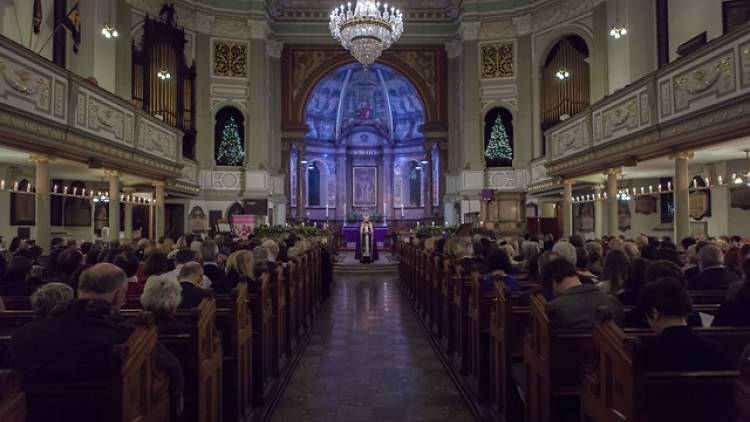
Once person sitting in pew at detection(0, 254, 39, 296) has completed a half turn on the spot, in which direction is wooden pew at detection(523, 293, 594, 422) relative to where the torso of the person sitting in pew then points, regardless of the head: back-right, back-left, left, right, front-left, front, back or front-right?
front-left

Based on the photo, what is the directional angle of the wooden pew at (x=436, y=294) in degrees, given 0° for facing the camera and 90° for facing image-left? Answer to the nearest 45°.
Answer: approximately 180°

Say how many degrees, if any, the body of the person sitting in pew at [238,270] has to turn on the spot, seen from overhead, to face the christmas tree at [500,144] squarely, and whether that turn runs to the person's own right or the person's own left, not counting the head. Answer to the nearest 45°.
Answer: approximately 45° to the person's own right

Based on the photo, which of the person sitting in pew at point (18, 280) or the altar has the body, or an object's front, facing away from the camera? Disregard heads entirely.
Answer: the person sitting in pew

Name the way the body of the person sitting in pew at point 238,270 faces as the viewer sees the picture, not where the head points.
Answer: away from the camera

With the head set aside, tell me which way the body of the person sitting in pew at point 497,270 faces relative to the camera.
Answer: away from the camera

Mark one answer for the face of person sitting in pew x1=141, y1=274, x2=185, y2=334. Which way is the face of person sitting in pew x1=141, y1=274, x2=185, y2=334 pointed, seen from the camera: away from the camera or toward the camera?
away from the camera

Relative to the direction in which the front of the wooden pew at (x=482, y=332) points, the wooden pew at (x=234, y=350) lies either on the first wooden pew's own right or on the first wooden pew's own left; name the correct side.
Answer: on the first wooden pew's own left

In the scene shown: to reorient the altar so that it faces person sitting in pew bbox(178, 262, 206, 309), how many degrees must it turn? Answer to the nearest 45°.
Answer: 0° — it already faces them

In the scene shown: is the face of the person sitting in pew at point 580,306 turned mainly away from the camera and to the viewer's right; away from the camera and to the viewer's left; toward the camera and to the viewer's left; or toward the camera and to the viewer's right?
away from the camera and to the viewer's left

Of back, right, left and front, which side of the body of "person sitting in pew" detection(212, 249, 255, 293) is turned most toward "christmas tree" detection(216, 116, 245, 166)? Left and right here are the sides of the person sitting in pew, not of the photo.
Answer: front

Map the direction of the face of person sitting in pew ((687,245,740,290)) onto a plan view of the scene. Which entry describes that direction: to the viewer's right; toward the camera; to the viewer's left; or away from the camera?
away from the camera

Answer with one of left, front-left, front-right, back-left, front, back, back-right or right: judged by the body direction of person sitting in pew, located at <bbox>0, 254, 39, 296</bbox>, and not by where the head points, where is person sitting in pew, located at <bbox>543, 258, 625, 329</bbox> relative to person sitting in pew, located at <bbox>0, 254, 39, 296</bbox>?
back-right

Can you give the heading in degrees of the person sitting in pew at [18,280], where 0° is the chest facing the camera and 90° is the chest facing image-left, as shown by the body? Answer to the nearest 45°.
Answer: approximately 180°

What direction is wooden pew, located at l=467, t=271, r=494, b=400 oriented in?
away from the camera
